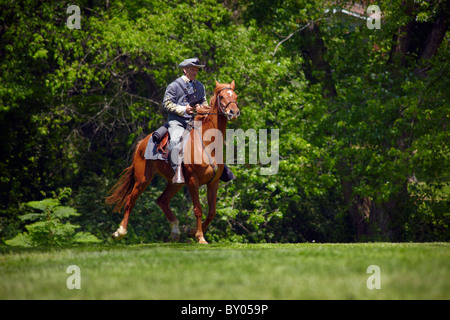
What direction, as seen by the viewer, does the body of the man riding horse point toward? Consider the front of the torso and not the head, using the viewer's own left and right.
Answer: facing the viewer and to the right of the viewer

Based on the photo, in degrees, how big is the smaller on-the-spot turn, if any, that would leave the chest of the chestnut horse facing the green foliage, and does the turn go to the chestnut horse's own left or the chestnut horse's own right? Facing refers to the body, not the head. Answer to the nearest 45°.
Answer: approximately 180°

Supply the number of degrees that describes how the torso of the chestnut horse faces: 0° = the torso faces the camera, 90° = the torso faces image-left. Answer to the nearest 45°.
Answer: approximately 315°

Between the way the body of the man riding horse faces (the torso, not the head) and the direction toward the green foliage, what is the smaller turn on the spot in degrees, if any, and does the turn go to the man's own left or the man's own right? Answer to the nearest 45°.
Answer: approximately 180°
